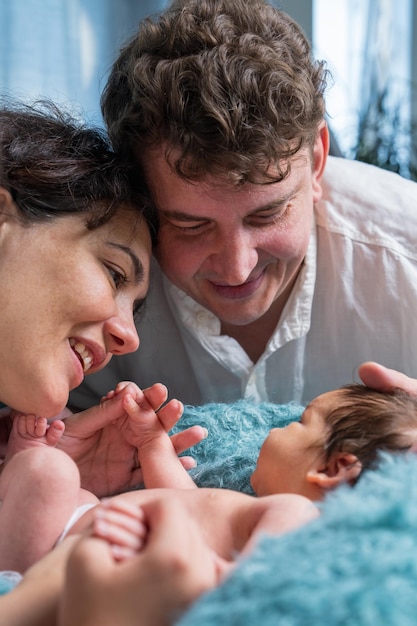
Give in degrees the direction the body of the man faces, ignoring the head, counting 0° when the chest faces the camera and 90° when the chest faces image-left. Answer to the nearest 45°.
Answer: approximately 0°

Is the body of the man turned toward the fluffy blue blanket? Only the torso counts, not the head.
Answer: yes
